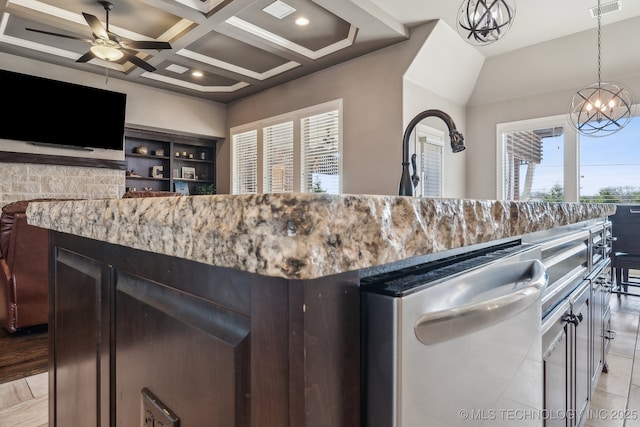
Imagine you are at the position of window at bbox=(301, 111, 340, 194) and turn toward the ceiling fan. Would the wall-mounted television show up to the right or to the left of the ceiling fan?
right

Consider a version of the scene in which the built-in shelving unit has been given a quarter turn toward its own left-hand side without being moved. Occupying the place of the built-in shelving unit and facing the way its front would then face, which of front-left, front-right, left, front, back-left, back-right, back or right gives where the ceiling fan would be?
back-right

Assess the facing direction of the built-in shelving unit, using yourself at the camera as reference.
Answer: facing the viewer and to the right of the viewer

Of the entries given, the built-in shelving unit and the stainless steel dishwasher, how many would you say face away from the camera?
0

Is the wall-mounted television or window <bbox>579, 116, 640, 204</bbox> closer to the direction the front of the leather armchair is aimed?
the wall-mounted television

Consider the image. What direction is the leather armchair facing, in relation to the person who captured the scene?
facing away from the viewer and to the left of the viewer

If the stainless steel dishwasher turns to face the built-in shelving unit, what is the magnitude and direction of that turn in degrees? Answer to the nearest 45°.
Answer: approximately 180°

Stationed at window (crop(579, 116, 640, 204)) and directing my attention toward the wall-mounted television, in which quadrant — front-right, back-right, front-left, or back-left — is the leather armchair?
front-left

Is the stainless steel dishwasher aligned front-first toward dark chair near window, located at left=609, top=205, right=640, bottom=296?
no

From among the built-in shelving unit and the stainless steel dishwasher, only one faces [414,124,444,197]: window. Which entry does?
the built-in shelving unit

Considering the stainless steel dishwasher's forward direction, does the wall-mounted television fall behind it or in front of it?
behind

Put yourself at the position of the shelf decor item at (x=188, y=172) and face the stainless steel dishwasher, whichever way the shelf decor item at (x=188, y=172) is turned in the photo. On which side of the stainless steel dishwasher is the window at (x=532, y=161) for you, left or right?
left

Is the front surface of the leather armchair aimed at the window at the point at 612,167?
no

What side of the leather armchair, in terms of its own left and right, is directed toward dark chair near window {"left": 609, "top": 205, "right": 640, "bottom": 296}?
back

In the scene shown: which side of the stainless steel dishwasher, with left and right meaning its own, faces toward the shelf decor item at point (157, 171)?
back
